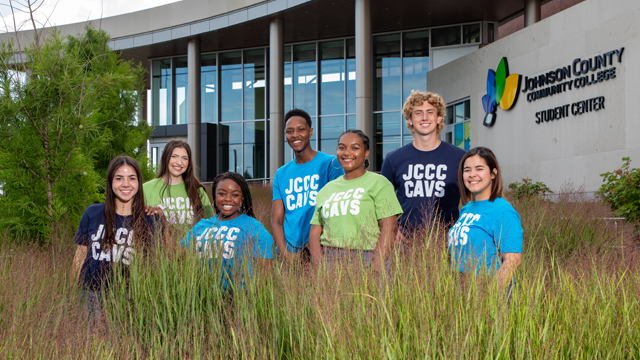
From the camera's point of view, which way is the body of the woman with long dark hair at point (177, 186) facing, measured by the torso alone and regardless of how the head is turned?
toward the camera

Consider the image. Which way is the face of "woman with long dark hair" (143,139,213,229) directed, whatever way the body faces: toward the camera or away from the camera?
toward the camera

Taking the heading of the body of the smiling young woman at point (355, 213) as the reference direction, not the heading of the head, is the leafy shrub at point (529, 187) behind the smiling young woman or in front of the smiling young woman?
behind

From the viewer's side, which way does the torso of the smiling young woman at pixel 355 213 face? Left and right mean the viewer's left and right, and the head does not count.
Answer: facing the viewer and to the left of the viewer

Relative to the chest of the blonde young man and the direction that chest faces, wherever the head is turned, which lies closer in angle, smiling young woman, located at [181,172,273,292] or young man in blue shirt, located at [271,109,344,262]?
the smiling young woman

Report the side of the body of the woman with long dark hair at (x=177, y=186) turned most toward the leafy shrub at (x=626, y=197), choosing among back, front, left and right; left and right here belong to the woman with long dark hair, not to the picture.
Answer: left

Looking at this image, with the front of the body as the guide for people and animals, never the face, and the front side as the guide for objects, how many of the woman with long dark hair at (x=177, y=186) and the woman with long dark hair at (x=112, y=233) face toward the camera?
2

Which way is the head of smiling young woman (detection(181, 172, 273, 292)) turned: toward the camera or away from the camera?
toward the camera

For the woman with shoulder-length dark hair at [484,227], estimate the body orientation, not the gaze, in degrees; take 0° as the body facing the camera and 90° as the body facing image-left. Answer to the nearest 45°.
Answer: approximately 45°

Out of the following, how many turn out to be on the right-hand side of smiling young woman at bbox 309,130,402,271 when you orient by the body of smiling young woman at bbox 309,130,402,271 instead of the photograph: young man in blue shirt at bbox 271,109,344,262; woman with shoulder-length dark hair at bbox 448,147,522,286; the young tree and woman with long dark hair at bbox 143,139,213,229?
3

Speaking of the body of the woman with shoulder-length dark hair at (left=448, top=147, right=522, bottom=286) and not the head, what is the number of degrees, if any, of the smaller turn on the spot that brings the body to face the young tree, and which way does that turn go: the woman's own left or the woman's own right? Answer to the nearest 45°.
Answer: approximately 45° to the woman's own right

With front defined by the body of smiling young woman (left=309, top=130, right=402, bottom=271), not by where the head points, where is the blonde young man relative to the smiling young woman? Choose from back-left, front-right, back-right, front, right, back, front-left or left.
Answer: back

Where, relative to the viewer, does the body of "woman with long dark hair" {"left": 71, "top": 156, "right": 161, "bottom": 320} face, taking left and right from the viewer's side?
facing the viewer

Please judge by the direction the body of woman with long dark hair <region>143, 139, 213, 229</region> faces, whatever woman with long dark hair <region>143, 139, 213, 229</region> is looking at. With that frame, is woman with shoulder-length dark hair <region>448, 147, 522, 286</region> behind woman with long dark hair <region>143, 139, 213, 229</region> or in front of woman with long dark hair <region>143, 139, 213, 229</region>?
in front

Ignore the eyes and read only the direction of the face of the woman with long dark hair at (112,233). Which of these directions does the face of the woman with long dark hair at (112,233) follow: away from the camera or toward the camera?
toward the camera
